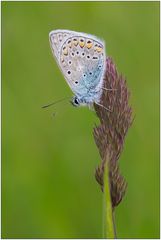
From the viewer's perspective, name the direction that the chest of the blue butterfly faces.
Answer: to the viewer's left
